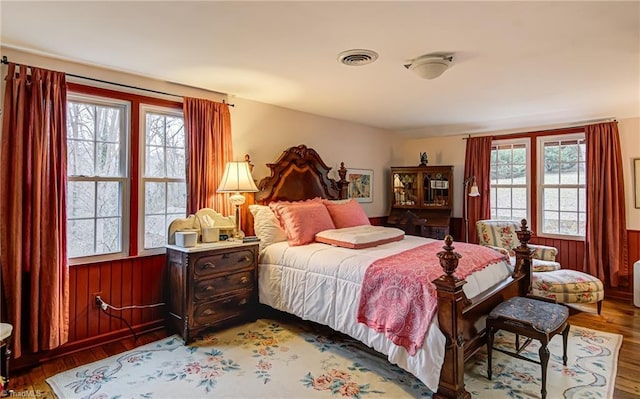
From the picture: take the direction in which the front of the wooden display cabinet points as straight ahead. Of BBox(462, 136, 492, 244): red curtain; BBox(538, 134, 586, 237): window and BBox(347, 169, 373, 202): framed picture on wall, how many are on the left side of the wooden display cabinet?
2

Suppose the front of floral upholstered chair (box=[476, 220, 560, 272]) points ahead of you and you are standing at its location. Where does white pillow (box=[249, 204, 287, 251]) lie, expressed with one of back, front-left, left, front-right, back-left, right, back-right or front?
right

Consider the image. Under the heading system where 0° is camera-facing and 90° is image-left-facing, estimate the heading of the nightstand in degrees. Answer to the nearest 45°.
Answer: approximately 315°

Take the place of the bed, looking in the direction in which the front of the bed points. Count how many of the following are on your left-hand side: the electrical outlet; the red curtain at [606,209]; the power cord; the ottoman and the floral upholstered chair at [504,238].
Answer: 3

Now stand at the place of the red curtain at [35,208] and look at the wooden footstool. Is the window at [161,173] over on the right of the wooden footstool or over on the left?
left

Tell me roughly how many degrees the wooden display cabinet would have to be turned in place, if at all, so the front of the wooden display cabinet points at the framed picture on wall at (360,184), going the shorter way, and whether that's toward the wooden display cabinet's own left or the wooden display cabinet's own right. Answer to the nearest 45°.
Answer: approximately 90° to the wooden display cabinet's own right

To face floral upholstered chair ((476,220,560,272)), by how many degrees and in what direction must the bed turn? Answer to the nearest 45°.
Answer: approximately 90° to its left

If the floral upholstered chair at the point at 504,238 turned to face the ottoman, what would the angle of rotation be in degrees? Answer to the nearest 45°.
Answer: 0° — it already faces it

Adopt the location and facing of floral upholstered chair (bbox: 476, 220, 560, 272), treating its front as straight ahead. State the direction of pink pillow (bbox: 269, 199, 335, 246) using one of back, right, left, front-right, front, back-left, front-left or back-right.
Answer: right

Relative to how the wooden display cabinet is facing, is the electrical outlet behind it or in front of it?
in front

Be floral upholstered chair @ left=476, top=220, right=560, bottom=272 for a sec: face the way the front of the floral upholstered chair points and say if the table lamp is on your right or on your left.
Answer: on your right

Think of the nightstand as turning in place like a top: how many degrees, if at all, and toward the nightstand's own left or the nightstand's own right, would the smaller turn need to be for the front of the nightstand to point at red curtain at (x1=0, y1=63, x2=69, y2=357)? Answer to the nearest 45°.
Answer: approximately 135° to the nightstand's own right

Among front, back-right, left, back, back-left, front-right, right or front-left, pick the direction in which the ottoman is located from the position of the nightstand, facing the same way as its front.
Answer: front-left

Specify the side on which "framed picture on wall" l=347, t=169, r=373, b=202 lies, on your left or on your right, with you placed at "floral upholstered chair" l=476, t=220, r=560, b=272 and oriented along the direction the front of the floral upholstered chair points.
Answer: on your right

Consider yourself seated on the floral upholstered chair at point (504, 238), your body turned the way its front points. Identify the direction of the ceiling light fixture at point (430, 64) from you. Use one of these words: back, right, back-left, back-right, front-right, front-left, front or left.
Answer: front-right

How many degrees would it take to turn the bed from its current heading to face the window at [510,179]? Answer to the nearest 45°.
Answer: approximately 90° to its left
